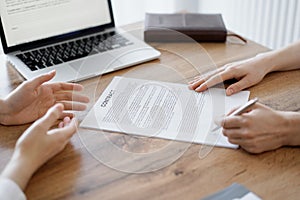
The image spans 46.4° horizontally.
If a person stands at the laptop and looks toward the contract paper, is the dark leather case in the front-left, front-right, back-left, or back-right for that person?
front-left

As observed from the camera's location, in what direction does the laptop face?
facing the viewer and to the right of the viewer
